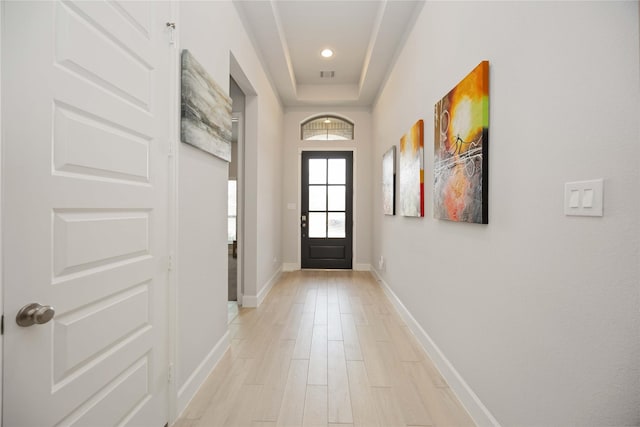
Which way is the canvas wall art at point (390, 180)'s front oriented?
to the viewer's left

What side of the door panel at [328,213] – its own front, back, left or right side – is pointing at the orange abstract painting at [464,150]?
front

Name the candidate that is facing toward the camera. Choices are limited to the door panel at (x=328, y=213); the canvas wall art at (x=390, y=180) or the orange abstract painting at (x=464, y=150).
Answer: the door panel

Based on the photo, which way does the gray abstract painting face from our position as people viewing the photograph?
facing to the right of the viewer

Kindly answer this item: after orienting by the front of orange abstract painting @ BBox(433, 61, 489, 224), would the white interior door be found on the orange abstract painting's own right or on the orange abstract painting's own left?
on the orange abstract painting's own left

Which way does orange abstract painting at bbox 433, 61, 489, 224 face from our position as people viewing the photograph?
facing to the left of the viewer

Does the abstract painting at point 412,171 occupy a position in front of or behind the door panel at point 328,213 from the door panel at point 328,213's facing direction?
in front

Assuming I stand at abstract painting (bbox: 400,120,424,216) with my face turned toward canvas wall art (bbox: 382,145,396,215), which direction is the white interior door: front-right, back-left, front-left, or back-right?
back-left

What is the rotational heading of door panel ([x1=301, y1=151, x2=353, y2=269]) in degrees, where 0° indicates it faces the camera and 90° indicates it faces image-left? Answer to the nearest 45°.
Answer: approximately 0°

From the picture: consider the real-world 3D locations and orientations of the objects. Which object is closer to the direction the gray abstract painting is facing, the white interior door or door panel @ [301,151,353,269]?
the door panel

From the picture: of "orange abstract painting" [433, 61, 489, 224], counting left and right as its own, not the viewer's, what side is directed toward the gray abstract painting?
front

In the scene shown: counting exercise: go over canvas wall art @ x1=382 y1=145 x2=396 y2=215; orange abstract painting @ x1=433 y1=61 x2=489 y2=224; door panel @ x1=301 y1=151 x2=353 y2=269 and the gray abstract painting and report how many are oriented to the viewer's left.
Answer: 2
